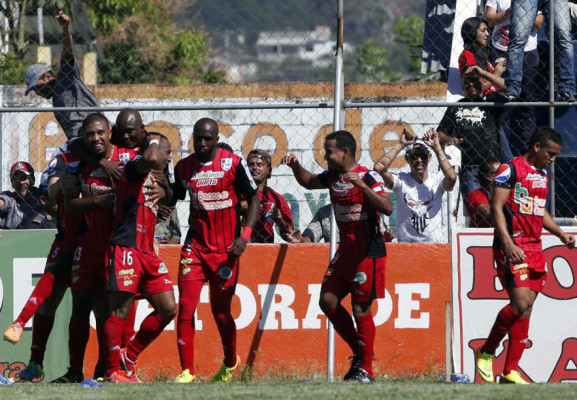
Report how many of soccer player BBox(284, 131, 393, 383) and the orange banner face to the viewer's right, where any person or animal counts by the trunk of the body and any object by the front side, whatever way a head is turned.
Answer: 0

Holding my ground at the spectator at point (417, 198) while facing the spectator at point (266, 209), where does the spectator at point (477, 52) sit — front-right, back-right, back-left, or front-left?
back-right

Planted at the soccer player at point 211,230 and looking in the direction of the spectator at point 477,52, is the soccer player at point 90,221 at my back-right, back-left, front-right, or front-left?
back-left

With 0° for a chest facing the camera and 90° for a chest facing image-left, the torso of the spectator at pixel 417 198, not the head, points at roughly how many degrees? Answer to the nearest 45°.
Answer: approximately 0°

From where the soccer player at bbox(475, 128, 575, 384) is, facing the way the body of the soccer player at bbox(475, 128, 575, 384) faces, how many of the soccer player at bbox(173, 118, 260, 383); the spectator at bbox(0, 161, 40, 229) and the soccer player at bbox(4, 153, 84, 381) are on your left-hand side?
0

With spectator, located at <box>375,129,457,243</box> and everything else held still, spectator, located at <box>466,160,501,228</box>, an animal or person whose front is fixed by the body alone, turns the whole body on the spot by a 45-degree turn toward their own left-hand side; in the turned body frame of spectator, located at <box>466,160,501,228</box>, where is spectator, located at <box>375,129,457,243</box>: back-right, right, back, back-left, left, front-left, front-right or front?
back

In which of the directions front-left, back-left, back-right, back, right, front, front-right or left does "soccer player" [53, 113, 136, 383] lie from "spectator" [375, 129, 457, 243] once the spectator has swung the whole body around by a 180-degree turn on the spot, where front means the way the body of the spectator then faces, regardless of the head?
back-left

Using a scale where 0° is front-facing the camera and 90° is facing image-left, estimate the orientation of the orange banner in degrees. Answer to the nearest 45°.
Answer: approximately 0°

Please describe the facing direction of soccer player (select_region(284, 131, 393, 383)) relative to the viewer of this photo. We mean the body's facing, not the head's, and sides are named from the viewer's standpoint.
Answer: facing the viewer and to the left of the viewer

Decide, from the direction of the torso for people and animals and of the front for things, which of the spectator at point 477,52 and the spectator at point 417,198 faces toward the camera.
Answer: the spectator at point 417,198

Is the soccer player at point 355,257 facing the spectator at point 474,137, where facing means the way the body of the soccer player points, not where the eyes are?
no
